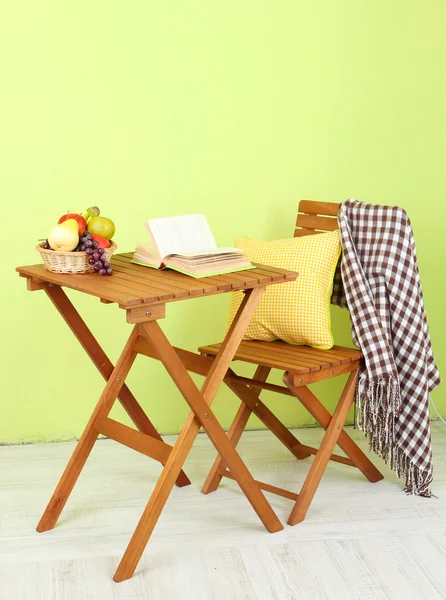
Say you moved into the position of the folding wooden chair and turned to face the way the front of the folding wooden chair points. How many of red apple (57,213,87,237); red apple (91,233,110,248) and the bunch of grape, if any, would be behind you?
0

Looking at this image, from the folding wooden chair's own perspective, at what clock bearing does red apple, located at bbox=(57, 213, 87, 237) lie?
The red apple is roughly at 1 o'clock from the folding wooden chair.

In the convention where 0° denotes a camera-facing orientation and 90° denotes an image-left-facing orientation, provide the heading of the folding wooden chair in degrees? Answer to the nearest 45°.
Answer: approximately 45°

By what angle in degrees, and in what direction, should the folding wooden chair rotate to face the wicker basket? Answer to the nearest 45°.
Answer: approximately 45° to its right

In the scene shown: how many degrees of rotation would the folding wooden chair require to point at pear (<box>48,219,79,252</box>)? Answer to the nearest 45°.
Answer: approximately 45° to its right

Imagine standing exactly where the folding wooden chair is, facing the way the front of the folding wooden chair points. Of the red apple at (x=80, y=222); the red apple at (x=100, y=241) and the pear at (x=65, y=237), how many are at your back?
0

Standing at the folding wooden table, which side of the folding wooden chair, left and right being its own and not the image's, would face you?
front
